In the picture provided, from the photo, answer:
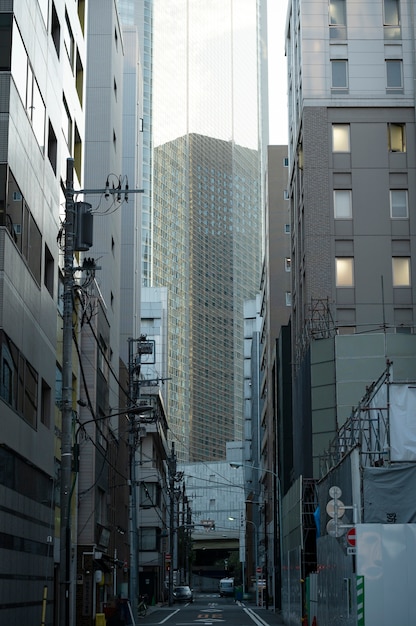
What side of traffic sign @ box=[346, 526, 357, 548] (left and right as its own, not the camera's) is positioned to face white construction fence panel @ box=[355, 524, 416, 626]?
front

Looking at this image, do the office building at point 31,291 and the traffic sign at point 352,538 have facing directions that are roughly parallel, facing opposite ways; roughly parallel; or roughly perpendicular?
roughly perpendicular

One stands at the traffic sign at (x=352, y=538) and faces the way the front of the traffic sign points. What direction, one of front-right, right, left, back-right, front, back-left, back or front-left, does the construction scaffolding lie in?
back

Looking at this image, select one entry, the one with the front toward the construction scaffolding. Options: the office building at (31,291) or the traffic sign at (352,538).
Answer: the office building

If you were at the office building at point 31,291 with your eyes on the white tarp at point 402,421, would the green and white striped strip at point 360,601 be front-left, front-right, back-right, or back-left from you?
front-right

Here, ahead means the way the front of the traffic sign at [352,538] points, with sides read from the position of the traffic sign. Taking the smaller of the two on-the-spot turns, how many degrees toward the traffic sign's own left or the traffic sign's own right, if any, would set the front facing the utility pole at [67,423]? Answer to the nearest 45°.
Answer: approximately 90° to the traffic sign's own right

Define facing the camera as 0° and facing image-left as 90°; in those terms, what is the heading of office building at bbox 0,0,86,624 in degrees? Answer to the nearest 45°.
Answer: approximately 270°

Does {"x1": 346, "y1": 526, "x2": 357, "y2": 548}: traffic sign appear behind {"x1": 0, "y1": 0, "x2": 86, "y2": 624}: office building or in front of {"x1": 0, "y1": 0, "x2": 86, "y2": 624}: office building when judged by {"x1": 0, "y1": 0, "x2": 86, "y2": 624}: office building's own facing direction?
in front

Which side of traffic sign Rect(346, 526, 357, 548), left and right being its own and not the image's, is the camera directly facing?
front

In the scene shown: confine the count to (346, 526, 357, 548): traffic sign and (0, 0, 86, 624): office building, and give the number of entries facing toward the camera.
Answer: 1

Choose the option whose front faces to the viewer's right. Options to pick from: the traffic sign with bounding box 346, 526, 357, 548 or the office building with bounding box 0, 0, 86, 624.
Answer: the office building

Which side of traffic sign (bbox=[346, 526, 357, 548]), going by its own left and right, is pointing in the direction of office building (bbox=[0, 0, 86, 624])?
right

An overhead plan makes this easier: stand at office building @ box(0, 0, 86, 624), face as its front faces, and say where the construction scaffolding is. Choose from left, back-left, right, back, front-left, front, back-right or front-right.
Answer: front

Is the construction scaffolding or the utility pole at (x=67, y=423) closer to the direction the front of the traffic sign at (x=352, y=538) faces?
the utility pole
